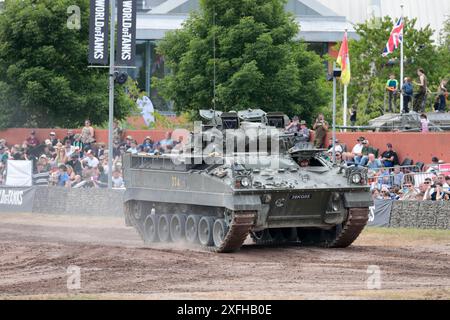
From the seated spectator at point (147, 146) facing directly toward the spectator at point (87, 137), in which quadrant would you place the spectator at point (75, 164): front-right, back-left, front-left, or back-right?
front-left

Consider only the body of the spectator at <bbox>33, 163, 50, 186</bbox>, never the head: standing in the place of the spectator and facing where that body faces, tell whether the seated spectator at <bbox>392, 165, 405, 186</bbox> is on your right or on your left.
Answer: on your left

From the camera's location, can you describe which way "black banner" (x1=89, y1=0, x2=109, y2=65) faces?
facing the viewer

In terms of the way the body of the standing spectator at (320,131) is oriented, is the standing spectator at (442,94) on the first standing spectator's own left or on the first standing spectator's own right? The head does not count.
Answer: on the first standing spectator's own left

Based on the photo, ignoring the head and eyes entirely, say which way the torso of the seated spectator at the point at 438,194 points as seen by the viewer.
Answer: toward the camera

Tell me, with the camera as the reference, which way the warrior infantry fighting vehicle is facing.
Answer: facing the viewer and to the right of the viewer

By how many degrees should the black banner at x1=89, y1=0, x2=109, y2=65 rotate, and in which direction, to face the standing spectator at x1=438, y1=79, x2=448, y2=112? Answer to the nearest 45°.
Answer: approximately 90° to its left

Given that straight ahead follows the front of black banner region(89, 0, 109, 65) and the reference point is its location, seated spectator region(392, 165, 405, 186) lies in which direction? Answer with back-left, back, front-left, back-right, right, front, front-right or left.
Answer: front-left

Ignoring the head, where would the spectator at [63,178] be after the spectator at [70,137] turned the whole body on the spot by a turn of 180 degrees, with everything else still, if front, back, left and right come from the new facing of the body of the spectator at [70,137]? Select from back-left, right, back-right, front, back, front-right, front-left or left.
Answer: back

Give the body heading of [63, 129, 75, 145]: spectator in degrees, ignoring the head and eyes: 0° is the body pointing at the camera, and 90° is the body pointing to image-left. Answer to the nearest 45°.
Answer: approximately 0°

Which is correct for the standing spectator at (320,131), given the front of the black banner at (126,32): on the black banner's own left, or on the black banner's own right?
on the black banner's own left
